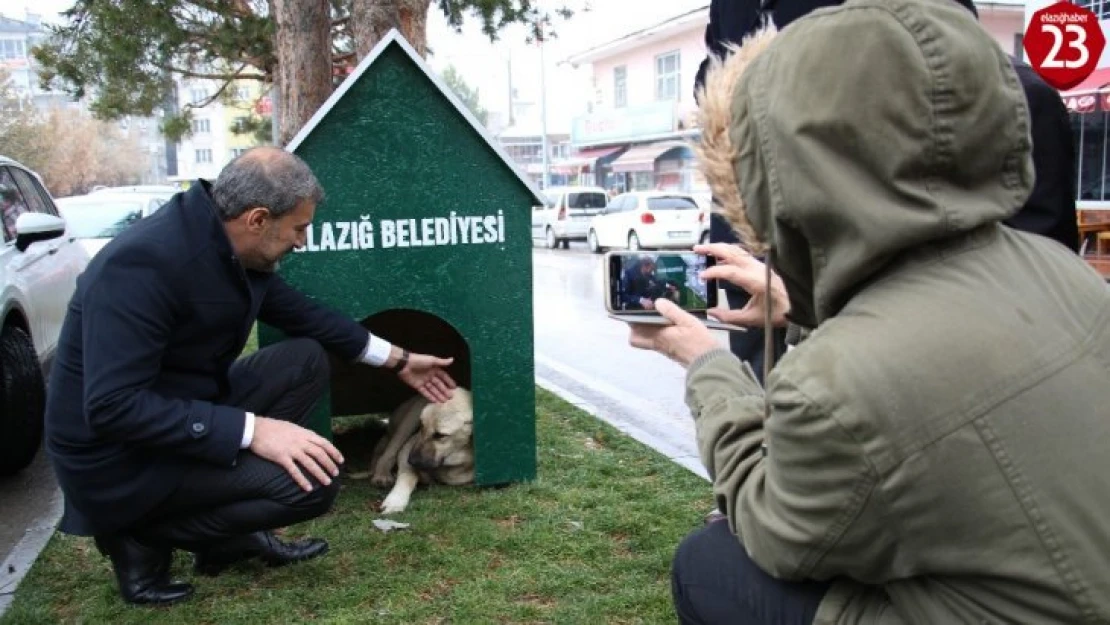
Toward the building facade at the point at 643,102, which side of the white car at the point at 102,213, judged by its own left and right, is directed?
back

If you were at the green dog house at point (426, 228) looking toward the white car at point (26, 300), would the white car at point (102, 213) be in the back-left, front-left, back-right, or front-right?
front-right

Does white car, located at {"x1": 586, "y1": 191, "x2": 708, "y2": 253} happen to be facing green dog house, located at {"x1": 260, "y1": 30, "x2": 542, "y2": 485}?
no

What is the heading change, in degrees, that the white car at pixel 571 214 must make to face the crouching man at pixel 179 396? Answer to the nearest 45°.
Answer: approximately 135° to its left

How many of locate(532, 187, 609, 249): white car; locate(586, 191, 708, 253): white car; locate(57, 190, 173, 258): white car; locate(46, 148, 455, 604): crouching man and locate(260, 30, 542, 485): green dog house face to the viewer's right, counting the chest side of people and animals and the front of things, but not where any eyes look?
1

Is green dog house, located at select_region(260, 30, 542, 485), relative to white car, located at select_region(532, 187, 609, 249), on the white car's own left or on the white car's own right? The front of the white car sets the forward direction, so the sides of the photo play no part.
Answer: on the white car's own left

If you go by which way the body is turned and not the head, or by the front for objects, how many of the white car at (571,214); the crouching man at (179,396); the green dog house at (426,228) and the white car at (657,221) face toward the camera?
1

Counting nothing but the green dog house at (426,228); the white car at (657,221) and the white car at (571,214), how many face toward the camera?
1

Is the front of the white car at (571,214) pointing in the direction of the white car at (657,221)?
no

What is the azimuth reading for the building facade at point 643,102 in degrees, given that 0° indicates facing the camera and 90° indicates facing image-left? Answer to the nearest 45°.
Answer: approximately 45°

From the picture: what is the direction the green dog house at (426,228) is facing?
toward the camera

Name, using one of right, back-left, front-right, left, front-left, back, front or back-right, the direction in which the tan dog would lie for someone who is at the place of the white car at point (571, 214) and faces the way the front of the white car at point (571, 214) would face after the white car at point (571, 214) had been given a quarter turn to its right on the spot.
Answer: back-right

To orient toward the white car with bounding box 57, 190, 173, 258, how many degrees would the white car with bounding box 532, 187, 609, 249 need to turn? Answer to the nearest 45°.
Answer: approximately 135° to its left

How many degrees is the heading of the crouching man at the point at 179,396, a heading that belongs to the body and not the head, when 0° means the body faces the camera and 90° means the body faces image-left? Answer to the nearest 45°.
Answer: approximately 270°

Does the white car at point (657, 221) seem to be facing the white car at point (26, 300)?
no

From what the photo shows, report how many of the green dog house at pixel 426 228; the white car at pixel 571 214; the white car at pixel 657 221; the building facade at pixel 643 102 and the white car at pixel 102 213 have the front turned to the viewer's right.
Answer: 0

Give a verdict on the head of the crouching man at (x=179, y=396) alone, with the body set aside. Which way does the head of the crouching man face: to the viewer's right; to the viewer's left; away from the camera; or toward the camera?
to the viewer's right

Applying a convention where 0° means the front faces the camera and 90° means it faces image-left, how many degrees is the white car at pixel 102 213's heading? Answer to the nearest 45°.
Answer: approximately 45°

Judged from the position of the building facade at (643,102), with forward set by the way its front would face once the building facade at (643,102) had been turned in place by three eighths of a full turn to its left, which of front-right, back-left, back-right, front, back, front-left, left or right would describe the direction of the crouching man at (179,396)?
right

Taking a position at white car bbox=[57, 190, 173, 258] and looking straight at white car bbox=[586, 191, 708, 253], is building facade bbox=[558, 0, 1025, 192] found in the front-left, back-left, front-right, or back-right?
front-left
